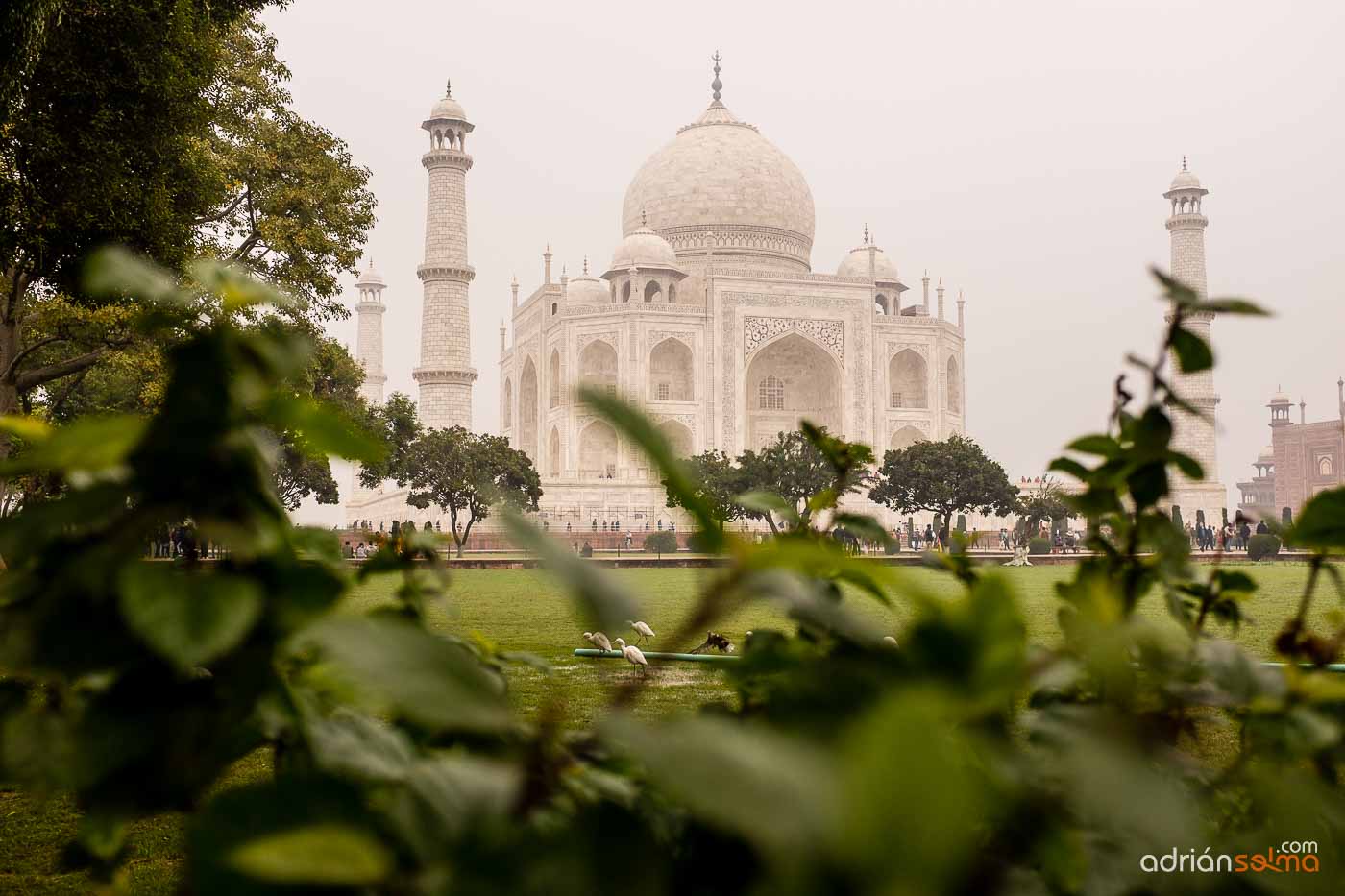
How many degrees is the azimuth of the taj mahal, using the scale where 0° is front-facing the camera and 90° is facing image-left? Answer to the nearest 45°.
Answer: approximately 0°

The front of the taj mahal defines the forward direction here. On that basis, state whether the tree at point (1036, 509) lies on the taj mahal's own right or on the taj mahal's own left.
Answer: on the taj mahal's own left

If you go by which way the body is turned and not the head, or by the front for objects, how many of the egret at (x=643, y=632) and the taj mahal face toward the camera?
1

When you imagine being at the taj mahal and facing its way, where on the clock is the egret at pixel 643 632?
The egret is roughly at 12 o'clock from the taj mahal.

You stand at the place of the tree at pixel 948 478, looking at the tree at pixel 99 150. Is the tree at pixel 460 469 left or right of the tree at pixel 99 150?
right

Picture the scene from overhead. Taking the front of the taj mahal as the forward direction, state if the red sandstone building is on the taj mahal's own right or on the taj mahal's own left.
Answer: on the taj mahal's own left
